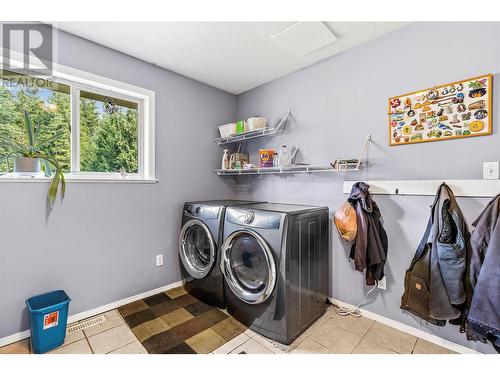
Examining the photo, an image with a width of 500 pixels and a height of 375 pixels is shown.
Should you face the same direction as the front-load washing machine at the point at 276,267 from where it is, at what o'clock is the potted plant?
The potted plant is roughly at 1 o'clock from the front-load washing machine.

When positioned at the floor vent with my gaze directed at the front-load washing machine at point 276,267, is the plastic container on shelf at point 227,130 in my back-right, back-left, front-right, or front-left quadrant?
front-left

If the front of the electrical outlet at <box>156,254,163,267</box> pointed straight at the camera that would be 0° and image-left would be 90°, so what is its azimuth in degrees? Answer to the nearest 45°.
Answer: approximately 315°

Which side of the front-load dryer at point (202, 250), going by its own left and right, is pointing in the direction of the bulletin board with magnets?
left

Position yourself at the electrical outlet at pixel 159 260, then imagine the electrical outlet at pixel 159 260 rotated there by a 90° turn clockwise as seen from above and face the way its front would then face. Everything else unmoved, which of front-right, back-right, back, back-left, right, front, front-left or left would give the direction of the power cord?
left

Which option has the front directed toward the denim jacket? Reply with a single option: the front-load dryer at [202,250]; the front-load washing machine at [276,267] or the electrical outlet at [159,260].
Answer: the electrical outlet

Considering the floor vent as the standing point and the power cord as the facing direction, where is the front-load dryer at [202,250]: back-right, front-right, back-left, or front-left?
front-left

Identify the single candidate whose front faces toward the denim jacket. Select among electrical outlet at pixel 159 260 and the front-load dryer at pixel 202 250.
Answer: the electrical outlet

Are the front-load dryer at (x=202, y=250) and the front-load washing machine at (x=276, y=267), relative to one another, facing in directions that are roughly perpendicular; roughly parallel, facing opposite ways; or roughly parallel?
roughly parallel

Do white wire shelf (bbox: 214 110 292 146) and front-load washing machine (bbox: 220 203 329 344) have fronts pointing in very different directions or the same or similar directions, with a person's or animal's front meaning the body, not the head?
same or similar directions

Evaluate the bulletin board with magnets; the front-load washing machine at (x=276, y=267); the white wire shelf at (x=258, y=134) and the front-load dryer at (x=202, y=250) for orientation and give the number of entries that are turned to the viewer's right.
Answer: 0

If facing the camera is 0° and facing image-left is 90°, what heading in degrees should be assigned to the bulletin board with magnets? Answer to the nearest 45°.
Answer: approximately 45°

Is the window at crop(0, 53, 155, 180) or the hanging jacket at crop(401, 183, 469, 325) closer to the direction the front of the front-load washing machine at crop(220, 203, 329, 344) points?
the window

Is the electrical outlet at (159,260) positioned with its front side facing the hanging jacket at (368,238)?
yes

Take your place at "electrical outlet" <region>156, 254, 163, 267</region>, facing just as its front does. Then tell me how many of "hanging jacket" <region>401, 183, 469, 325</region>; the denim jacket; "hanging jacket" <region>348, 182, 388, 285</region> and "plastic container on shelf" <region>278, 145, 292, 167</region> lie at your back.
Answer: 0

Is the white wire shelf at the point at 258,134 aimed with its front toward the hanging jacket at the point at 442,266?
no

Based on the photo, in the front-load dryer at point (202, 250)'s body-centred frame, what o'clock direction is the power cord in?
The power cord is roughly at 8 o'clock from the front-load dryer.

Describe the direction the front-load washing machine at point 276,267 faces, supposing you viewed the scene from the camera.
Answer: facing the viewer and to the left of the viewer

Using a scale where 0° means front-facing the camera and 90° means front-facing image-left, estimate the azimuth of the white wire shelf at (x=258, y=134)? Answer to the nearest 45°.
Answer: approximately 45°

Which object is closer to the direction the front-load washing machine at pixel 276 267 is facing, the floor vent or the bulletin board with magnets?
the floor vent
